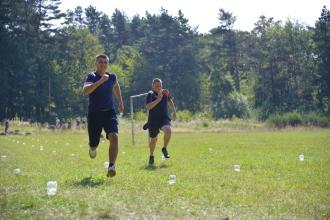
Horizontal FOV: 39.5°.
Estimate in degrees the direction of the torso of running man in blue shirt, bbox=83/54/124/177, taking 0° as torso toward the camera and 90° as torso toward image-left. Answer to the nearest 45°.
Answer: approximately 0°

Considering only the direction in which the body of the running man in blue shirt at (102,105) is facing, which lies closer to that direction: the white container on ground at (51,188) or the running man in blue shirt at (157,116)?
the white container on ground

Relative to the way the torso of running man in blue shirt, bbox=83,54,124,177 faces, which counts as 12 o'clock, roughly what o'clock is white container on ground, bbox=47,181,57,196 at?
The white container on ground is roughly at 1 o'clock from the running man in blue shirt.

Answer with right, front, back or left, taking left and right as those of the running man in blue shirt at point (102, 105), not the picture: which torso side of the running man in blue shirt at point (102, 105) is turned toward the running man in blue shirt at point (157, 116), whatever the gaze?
back
